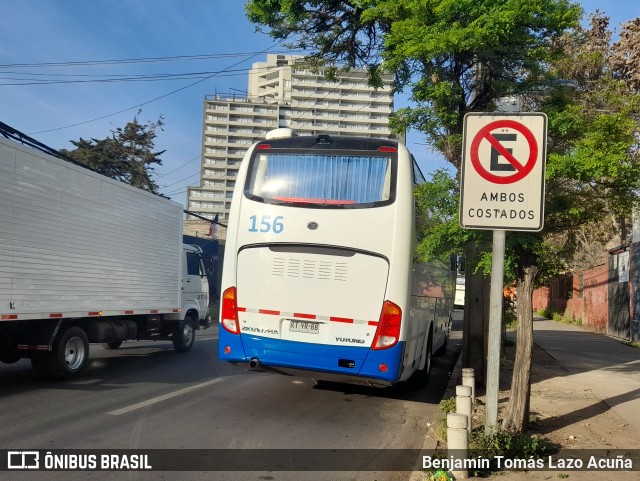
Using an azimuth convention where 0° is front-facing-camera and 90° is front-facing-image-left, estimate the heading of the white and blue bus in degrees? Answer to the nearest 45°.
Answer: approximately 180°

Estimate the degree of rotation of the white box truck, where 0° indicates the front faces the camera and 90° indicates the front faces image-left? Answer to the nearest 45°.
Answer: approximately 225°

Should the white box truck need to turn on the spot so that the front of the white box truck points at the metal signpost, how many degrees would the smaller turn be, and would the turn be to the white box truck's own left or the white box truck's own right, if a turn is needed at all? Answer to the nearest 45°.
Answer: approximately 90° to the white box truck's own right

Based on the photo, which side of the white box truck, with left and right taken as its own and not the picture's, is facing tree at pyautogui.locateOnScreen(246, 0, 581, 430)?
right

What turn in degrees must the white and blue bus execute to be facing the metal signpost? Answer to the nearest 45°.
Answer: approximately 135° to its right

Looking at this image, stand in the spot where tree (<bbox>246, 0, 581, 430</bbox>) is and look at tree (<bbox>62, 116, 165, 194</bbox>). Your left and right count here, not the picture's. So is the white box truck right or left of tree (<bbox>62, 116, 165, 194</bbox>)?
left
